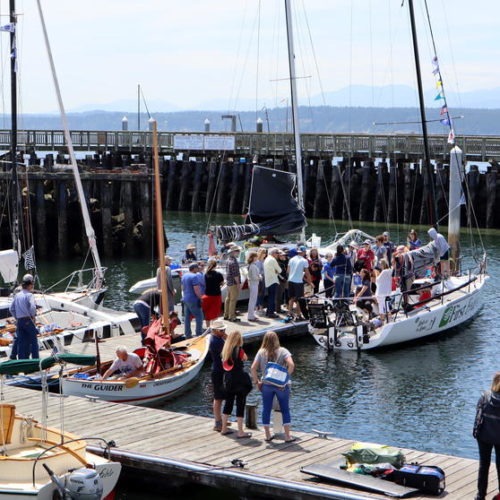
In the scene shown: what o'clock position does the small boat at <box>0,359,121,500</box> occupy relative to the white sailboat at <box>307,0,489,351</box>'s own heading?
The small boat is roughly at 5 o'clock from the white sailboat.

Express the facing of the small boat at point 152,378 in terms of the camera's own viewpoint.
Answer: facing away from the viewer and to the right of the viewer

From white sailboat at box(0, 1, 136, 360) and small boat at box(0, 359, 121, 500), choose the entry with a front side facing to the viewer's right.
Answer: the white sailboat

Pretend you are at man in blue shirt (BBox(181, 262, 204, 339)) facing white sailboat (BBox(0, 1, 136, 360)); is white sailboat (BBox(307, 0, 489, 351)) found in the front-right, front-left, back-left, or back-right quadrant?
back-right

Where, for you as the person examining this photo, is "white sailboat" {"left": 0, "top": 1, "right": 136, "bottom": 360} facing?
facing to the right of the viewer

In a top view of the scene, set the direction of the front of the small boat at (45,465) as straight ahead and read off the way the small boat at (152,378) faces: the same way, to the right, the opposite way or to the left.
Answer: to the right

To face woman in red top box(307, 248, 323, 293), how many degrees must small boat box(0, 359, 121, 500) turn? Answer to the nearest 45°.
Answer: approximately 90° to its right

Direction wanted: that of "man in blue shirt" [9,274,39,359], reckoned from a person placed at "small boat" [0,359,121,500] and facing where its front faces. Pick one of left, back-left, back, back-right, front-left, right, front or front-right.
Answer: front-right

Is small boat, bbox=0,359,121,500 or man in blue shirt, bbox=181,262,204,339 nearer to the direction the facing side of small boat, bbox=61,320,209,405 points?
the man in blue shirt

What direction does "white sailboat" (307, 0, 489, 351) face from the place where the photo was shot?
facing away from the viewer and to the right of the viewer

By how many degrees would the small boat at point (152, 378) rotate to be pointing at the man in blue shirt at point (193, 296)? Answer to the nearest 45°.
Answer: approximately 45° to its left

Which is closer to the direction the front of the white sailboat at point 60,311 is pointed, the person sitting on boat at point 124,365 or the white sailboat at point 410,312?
the white sailboat

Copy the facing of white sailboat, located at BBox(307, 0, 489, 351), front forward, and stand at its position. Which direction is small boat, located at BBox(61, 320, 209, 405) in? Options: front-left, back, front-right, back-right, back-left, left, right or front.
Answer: back

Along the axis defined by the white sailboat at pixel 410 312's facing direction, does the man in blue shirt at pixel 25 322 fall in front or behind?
behind

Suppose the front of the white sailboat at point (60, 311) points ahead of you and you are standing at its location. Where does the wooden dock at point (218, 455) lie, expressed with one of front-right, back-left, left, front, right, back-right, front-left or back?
right

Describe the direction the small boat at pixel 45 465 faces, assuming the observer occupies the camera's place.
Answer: facing away from the viewer and to the left of the viewer

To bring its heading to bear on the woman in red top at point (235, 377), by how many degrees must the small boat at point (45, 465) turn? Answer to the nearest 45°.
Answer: approximately 90° to its right

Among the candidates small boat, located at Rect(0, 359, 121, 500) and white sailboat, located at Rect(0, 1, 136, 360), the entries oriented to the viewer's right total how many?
1
